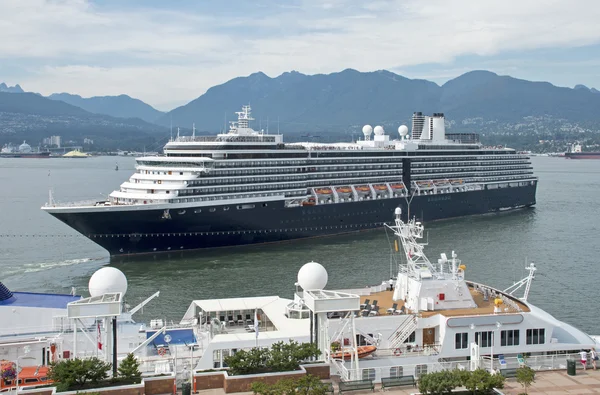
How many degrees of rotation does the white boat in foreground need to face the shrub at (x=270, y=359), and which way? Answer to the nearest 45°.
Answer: approximately 135° to its right

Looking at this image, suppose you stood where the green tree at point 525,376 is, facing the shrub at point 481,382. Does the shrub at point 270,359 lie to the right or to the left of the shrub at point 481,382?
right

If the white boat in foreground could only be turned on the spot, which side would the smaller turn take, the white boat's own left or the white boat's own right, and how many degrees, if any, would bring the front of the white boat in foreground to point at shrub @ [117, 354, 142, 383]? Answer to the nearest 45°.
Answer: approximately 135° to the white boat's own right

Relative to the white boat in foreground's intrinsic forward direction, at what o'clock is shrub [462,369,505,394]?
The shrub is roughly at 2 o'clock from the white boat in foreground.

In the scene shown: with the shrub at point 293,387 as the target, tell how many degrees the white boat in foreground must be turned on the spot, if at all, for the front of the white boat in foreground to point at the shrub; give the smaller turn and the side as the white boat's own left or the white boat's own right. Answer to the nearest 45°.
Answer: approximately 90° to the white boat's own right

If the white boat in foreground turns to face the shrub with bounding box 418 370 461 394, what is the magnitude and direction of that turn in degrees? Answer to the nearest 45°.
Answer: approximately 90° to its right

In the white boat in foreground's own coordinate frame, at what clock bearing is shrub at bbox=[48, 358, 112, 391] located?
The shrub is roughly at 5 o'clock from the white boat in foreground.

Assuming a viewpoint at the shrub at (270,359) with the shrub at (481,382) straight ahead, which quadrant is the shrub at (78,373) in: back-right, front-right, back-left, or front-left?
back-right

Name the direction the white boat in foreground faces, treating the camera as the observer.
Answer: facing to the right of the viewer
